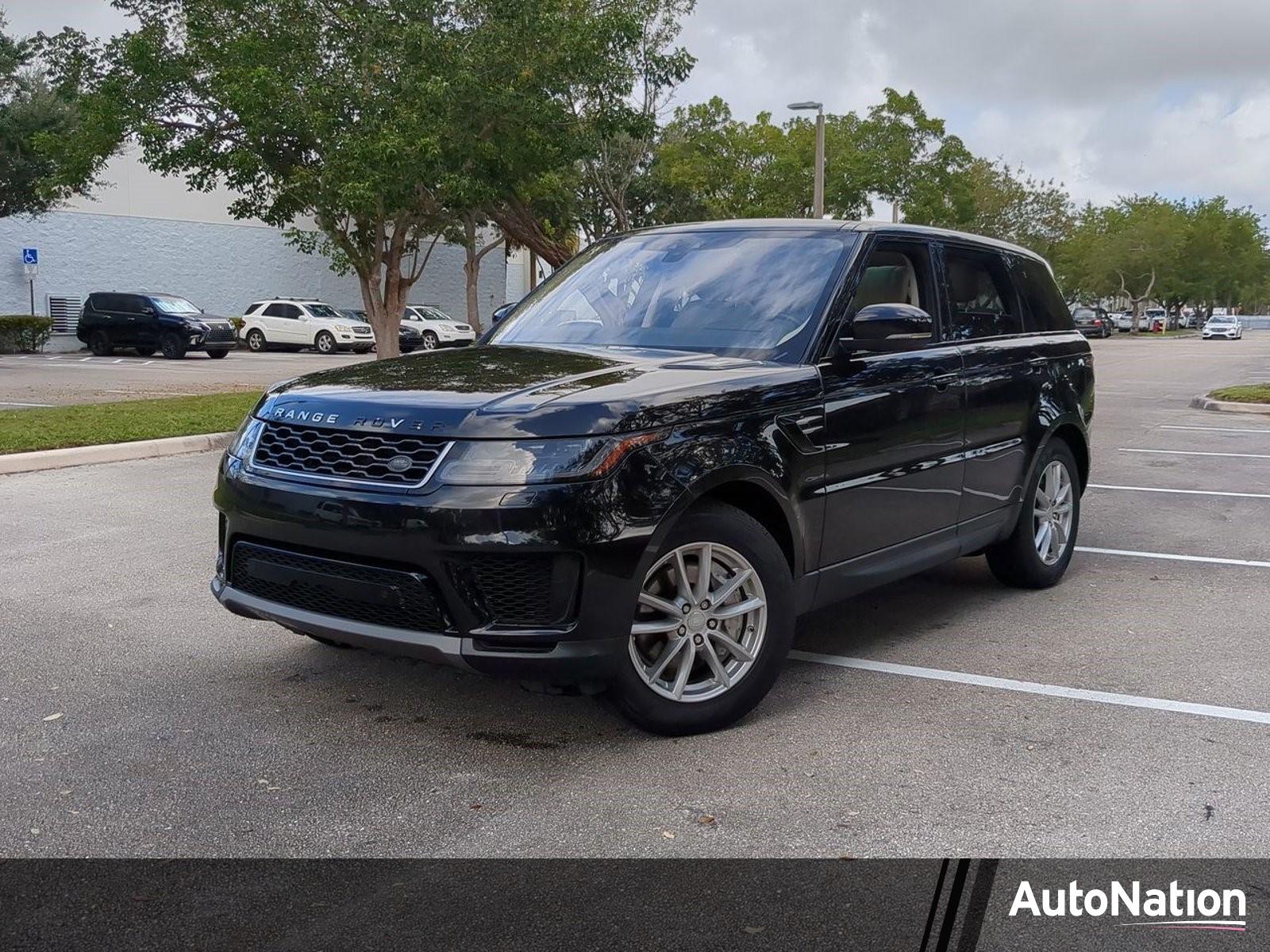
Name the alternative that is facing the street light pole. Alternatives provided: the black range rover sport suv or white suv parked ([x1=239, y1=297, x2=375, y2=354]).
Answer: the white suv parked

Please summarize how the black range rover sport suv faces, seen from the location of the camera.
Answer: facing the viewer and to the left of the viewer

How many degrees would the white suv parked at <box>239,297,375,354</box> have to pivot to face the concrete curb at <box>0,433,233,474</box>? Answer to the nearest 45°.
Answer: approximately 45° to its right

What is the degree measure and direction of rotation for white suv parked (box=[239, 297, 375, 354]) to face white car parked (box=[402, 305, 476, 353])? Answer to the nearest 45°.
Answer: approximately 90° to its left

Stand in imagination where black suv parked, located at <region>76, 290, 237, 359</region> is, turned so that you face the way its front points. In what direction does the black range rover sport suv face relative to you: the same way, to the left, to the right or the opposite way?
to the right

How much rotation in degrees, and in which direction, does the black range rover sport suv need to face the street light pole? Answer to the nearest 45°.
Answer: approximately 135° to its right

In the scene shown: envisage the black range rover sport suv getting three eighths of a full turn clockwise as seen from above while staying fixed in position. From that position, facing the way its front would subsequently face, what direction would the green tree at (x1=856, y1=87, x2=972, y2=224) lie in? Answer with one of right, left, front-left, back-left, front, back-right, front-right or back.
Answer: front

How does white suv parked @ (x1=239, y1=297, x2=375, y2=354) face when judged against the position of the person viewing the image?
facing the viewer and to the right of the viewer

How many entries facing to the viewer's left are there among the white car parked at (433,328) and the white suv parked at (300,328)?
0

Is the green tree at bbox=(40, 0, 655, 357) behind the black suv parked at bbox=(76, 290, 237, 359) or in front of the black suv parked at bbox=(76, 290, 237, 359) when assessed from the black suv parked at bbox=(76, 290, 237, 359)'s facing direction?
in front

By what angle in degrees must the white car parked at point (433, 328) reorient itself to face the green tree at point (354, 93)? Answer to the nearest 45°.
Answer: approximately 45° to its right

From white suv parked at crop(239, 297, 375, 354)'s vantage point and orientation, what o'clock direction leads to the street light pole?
The street light pole is roughly at 12 o'clock from the white suv parked.

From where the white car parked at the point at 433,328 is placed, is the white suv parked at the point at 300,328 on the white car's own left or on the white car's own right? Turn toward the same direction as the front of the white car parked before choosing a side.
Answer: on the white car's own right

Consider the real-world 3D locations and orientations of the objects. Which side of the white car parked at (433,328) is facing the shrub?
right
